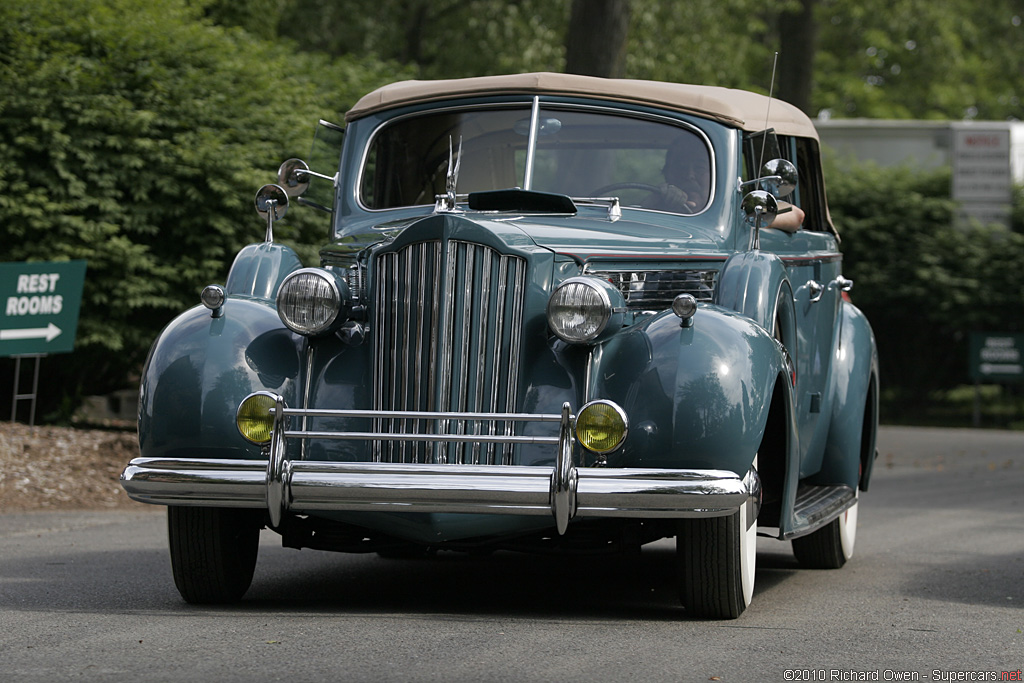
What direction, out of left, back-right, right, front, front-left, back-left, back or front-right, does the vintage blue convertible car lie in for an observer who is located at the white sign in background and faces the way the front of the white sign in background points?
front

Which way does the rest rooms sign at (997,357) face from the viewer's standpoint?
toward the camera

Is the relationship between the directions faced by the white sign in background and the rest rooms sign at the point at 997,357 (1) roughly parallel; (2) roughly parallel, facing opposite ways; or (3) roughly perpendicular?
roughly parallel

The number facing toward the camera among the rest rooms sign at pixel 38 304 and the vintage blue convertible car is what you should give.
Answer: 2

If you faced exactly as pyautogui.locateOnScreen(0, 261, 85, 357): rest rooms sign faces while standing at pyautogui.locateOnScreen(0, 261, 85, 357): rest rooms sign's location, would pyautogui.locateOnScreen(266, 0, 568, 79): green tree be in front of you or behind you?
behind

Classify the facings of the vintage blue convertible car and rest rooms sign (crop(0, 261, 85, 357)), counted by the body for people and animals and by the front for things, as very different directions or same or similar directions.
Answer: same or similar directions

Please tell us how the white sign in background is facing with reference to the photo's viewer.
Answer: facing the viewer

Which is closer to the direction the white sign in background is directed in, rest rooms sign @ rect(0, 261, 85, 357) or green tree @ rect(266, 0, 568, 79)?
the rest rooms sign

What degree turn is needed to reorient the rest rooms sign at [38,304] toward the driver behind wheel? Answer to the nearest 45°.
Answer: approximately 45° to its left

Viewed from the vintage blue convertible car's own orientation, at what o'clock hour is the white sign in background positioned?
The white sign in background is roughly at 7 o'clock from the vintage blue convertible car.

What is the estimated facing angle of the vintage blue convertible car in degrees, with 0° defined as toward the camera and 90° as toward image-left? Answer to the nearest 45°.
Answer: approximately 0°

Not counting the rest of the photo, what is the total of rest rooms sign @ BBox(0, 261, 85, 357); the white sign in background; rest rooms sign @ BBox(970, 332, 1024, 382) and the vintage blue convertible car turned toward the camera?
4

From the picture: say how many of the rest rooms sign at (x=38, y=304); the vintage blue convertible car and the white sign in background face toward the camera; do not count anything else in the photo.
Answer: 3

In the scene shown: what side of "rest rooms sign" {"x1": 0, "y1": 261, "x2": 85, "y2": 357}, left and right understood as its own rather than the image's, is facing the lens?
front

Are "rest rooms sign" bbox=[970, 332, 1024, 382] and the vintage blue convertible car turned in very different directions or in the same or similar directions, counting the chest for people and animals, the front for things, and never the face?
same or similar directions
